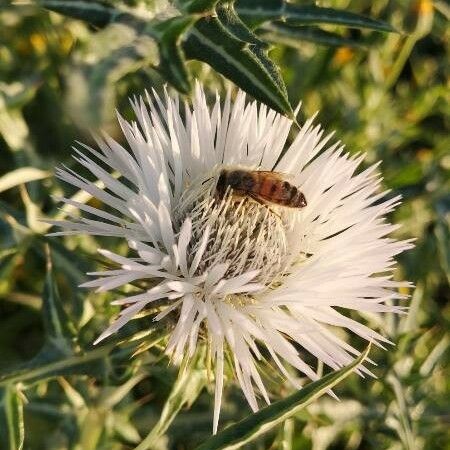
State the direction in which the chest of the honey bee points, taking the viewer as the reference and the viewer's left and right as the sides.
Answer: facing to the left of the viewer
